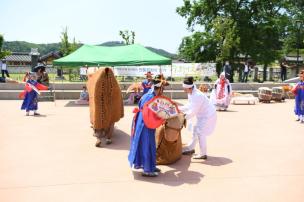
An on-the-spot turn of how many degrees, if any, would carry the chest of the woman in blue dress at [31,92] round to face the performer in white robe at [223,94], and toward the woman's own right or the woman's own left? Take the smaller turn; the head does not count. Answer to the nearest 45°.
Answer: approximately 45° to the woman's own left

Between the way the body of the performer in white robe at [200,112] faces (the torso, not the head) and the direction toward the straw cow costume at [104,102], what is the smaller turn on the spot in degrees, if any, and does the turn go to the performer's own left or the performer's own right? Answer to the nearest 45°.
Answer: approximately 45° to the performer's own right

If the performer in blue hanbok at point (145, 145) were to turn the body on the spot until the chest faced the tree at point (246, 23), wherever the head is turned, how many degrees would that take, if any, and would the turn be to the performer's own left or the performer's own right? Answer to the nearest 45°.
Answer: approximately 90° to the performer's own left

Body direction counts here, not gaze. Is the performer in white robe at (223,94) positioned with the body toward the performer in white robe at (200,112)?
yes

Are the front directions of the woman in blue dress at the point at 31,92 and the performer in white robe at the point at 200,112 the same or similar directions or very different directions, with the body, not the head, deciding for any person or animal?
very different directions

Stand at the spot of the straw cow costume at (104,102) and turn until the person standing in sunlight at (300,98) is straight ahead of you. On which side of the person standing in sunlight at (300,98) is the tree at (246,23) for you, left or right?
left

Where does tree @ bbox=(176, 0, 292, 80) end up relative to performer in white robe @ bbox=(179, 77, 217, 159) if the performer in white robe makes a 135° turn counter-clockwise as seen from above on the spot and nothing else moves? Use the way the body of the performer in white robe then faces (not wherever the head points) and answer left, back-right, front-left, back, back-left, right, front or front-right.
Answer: back-left

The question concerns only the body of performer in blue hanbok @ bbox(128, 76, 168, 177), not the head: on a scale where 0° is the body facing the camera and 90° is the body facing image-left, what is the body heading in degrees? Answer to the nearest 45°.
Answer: approximately 270°

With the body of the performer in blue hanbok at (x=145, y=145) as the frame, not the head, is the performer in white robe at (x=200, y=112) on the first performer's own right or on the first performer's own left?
on the first performer's own left
